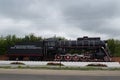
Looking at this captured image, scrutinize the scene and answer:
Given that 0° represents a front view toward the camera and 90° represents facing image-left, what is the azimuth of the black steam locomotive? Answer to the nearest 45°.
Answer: approximately 270°
